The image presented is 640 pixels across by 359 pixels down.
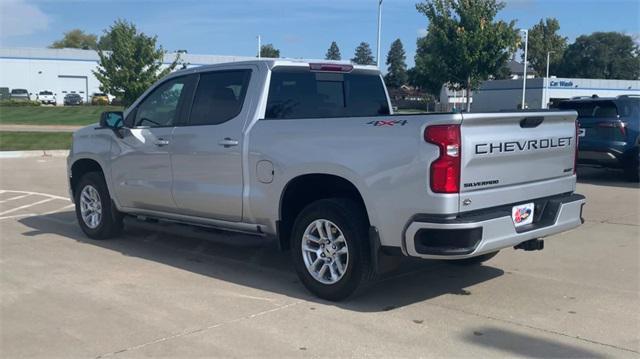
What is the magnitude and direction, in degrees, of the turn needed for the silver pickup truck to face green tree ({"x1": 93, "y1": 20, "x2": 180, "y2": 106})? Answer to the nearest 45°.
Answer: approximately 45° to its right

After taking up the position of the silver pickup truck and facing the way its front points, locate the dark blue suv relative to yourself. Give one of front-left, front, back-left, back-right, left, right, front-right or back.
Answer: right

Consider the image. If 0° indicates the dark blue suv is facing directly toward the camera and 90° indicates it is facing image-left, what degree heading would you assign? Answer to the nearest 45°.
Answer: approximately 225°

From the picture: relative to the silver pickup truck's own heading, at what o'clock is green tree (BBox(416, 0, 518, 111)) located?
The green tree is roughly at 2 o'clock from the silver pickup truck.

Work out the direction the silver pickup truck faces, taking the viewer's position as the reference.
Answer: facing away from the viewer and to the left of the viewer

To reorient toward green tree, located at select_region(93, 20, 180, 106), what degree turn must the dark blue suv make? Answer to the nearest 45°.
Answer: approximately 90° to its left

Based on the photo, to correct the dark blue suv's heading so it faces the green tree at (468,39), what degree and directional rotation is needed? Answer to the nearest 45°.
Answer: approximately 45° to its left
